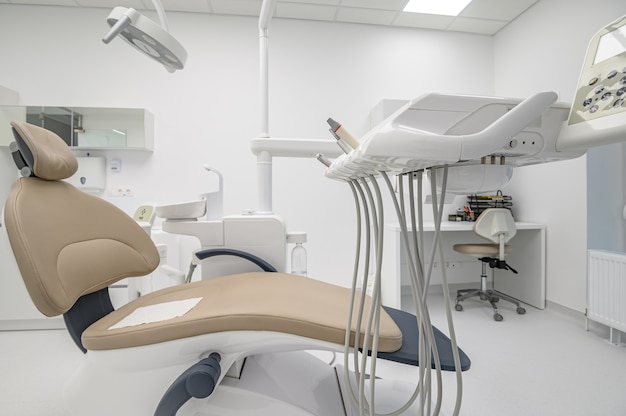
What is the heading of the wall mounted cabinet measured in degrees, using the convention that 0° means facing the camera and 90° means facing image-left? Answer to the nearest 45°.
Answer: approximately 0°

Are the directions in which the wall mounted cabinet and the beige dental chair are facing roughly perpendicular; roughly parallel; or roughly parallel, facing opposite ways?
roughly perpendicular

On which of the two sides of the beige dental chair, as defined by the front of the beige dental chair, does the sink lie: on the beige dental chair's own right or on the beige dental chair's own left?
on the beige dental chair's own left

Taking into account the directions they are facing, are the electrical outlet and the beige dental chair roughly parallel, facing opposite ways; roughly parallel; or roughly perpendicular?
roughly perpendicular

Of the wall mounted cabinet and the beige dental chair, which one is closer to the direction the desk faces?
the beige dental chair

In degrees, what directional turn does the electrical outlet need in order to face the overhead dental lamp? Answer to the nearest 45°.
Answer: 0° — it already faces it

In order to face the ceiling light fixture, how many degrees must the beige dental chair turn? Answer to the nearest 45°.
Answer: approximately 45° to its left

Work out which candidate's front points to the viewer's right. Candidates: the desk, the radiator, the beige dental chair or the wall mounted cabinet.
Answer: the beige dental chair

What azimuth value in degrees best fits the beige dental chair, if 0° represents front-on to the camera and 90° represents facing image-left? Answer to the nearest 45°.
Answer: approximately 270°
